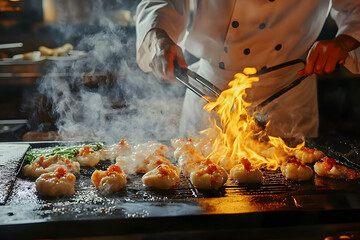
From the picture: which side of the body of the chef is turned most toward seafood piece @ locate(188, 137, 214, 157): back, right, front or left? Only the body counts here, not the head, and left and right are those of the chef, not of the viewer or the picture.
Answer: front

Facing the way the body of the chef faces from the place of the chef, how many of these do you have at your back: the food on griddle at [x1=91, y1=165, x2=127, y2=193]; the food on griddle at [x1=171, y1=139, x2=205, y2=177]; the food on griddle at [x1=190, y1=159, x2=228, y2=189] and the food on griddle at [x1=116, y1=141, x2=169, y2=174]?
0

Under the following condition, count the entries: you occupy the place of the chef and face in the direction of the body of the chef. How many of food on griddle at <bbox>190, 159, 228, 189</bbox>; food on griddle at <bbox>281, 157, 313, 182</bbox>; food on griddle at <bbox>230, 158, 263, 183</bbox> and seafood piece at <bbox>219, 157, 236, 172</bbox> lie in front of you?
4

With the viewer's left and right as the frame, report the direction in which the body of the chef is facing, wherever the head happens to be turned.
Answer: facing the viewer

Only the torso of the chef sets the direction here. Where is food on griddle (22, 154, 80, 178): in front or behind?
in front

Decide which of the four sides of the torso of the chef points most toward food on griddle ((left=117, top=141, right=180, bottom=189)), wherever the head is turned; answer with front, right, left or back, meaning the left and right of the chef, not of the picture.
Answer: front

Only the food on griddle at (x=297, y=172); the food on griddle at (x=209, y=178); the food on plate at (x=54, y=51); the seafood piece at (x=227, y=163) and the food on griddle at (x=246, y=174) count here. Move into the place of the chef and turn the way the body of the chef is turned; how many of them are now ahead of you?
4

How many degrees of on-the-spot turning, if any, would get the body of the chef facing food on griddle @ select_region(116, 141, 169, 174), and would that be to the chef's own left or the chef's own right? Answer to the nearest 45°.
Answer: approximately 45° to the chef's own right

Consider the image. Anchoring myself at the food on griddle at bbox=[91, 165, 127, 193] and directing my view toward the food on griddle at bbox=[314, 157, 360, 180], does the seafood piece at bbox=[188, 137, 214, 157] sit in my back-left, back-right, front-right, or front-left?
front-left

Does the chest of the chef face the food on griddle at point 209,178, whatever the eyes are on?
yes

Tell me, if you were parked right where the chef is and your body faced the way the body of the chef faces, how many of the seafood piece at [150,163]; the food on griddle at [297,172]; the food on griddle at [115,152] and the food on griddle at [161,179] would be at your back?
0

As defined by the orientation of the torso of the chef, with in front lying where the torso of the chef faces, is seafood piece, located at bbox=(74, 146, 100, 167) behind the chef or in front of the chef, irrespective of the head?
in front

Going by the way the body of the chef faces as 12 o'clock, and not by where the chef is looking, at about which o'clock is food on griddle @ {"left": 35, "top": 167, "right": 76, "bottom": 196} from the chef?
The food on griddle is roughly at 1 o'clock from the chef.

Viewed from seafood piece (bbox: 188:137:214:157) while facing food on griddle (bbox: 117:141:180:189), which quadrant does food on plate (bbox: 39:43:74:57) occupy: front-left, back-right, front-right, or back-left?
back-right
